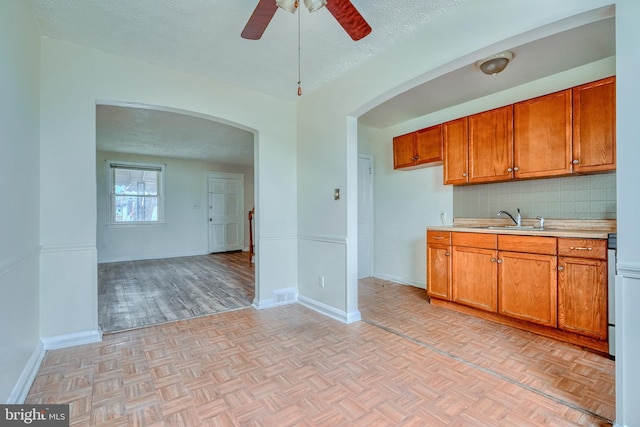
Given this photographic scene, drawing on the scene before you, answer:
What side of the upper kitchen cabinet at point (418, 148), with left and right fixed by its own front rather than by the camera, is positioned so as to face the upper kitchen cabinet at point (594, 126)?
left

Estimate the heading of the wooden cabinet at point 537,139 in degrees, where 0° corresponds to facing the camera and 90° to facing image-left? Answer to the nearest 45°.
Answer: approximately 45°

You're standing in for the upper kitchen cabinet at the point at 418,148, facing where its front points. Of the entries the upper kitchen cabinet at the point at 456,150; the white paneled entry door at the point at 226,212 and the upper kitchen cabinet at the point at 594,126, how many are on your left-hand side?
2

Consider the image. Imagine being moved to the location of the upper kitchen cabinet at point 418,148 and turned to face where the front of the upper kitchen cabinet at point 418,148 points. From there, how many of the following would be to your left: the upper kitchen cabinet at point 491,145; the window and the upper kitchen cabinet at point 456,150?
2

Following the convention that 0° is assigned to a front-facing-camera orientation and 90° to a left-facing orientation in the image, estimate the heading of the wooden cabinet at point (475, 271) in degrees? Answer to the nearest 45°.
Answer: approximately 45°

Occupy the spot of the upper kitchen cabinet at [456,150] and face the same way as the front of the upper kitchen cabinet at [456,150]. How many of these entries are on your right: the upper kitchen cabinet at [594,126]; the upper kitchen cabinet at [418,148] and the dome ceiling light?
1

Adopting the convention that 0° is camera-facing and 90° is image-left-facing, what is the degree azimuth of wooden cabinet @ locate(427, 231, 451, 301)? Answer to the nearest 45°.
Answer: approximately 45°
